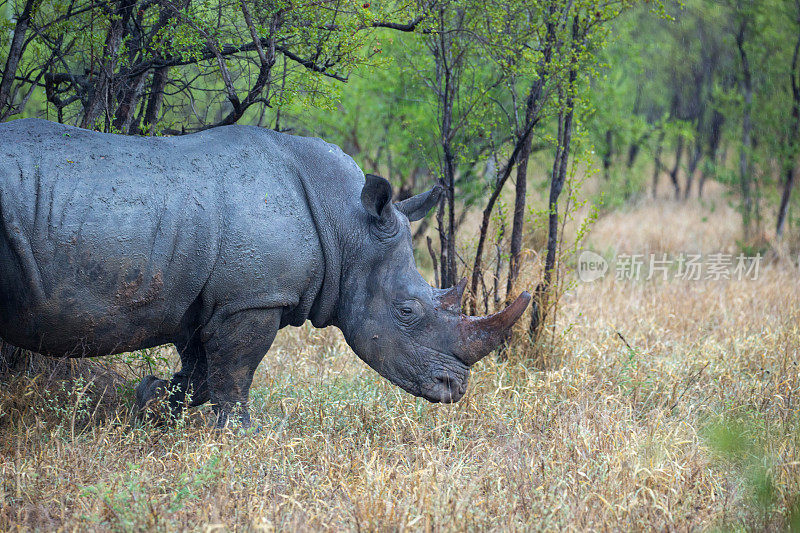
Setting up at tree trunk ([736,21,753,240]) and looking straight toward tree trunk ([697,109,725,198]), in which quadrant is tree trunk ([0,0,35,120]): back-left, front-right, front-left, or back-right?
back-left

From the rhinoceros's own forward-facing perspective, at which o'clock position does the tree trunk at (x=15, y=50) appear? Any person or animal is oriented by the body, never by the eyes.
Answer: The tree trunk is roughly at 7 o'clock from the rhinoceros.

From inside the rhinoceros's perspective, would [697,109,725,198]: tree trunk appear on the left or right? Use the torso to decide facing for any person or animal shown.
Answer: on its left

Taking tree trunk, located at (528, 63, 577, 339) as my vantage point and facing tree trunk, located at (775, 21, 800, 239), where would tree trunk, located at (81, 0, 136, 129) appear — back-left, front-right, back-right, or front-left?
back-left

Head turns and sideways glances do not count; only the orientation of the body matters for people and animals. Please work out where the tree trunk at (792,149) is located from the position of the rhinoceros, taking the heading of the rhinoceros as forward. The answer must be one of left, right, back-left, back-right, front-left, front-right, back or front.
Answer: front-left

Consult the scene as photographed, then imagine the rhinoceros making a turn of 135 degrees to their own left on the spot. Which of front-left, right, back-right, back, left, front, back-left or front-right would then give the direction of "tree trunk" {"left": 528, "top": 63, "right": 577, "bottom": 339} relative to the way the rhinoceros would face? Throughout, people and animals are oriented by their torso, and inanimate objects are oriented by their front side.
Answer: right

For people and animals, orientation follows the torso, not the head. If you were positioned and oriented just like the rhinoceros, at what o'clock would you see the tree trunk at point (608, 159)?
The tree trunk is roughly at 10 o'clock from the rhinoceros.

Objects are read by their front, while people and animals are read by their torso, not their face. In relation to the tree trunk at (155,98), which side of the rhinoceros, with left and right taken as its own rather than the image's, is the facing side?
left

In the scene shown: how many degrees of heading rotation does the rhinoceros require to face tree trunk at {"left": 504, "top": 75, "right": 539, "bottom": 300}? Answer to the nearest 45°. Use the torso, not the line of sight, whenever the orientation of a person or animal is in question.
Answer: approximately 45° to its left

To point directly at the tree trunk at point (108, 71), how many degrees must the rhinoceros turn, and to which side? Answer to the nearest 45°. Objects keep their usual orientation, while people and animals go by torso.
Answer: approximately 135° to its left

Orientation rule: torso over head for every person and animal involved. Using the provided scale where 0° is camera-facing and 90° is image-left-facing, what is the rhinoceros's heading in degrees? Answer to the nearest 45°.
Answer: approximately 270°
